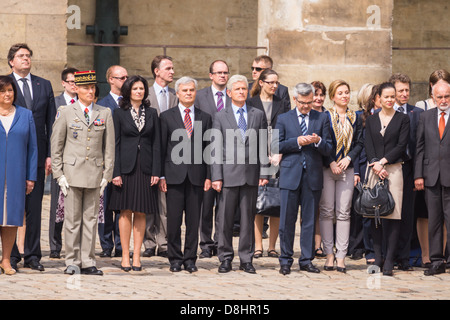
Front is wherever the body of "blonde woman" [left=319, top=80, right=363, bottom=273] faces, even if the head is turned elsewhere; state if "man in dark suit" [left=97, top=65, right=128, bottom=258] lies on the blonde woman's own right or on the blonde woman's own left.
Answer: on the blonde woman's own right

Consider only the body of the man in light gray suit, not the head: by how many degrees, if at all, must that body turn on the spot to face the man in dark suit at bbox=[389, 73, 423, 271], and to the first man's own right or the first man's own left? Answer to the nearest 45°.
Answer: approximately 90° to the first man's own left

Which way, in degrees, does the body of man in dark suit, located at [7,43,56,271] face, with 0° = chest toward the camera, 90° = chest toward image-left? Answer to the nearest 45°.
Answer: approximately 0°
